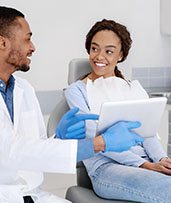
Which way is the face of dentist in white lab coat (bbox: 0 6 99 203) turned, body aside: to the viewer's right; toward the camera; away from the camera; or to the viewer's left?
to the viewer's right

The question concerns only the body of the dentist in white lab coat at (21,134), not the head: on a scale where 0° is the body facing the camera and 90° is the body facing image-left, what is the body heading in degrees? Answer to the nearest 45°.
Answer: approximately 315°
